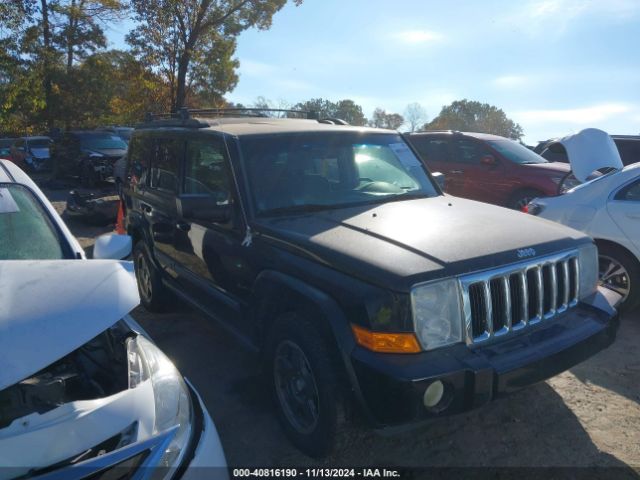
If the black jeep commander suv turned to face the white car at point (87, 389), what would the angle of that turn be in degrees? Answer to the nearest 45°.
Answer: approximately 90° to its right

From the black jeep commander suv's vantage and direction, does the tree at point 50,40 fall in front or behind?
behind

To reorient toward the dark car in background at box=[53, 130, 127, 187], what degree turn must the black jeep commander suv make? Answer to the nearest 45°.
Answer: approximately 180°

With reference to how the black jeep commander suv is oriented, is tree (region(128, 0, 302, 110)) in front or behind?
behind

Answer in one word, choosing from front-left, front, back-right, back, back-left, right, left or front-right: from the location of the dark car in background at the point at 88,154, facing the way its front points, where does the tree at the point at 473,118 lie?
left

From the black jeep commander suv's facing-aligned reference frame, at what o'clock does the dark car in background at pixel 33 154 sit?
The dark car in background is roughly at 6 o'clock from the black jeep commander suv.

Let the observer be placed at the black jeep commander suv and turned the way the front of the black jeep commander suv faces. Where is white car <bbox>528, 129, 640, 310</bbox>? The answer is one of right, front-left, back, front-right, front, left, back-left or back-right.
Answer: left

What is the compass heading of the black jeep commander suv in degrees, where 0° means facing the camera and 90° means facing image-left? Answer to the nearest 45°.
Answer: approximately 315°
